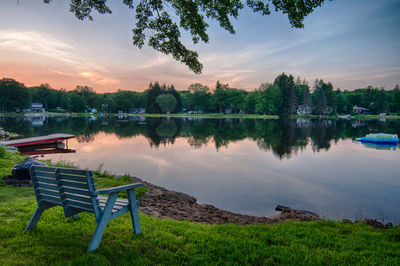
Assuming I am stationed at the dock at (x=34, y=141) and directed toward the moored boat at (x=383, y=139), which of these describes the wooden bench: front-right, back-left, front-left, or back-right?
front-right

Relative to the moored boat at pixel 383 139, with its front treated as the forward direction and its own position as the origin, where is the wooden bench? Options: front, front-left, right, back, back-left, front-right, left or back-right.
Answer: left

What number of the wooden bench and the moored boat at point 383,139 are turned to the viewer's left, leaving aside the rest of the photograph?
1

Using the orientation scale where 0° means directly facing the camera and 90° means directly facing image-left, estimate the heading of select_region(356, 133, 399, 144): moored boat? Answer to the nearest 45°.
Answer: approximately 90°

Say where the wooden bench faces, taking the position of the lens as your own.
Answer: facing away from the viewer and to the right of the viewer

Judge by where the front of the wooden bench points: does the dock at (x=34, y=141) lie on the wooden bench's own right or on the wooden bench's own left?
on the wooden bench's own left

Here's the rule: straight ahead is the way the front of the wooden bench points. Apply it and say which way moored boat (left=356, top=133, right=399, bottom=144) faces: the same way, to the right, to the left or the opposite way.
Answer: to the left

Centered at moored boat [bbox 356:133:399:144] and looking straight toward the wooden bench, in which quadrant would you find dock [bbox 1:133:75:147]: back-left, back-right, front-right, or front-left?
front-right
